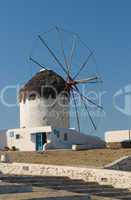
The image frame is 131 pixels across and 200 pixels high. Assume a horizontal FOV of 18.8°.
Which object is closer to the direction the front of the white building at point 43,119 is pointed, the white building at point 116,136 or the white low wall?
the white low wall

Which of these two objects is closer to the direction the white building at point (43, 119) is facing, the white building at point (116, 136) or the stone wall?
the stone wall

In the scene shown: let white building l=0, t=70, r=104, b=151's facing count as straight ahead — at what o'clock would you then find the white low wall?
The white low wall is roughly at 12 o'clock from the white building.

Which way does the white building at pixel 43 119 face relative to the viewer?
toward the camera

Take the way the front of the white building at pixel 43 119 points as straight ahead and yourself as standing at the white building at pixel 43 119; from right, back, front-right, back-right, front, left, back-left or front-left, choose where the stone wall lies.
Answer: front

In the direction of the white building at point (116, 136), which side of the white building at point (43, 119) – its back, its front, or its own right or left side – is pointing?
left
